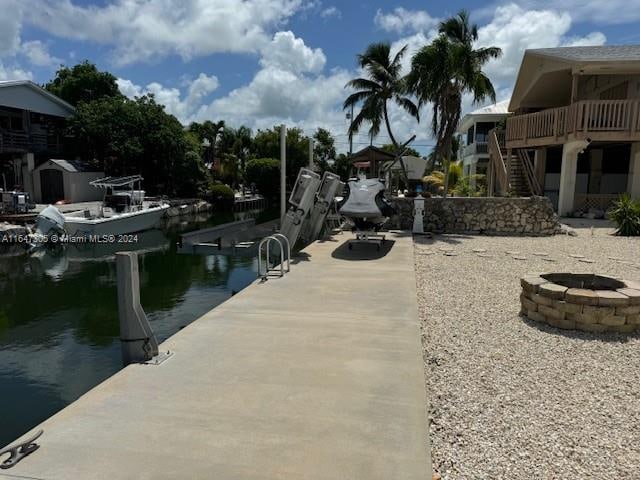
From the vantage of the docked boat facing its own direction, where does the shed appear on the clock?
The shed is roughly at 10 o'clock from the docked boat.

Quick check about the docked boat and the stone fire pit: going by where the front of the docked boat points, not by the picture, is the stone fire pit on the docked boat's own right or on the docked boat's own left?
on the docked boat's own right

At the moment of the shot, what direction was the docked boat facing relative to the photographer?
facing away from the viewer and to the right of the viewer
